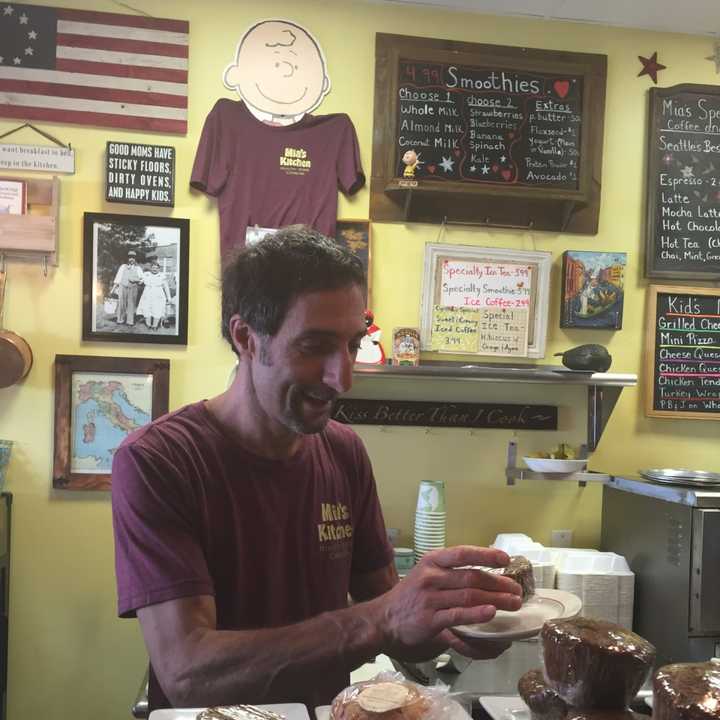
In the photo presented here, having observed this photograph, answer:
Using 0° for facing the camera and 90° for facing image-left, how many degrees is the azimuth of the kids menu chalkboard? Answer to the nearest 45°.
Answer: approximately 0°

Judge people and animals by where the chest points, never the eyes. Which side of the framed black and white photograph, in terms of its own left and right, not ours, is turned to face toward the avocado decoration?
left

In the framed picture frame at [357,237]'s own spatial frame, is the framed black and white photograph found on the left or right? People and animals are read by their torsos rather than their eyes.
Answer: on its right

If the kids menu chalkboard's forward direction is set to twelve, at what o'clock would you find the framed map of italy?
The framed map of italy is roughly at 2 o'clock from the kids menu chalkboard.

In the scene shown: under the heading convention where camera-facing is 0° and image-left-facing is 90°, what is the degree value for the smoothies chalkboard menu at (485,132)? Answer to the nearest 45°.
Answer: approximately 0°

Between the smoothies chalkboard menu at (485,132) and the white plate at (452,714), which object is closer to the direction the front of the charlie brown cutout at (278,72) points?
the white plate
